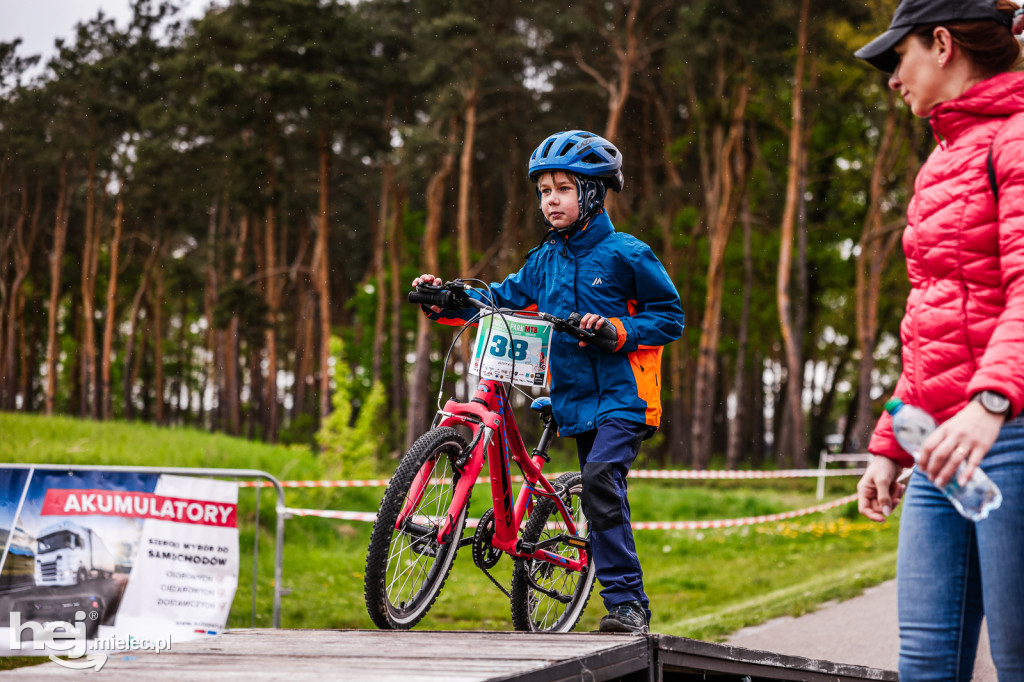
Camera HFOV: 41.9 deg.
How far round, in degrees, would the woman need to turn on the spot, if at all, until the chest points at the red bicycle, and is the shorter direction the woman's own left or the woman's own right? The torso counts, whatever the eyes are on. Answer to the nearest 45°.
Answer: approximately 90° to the woman's own right

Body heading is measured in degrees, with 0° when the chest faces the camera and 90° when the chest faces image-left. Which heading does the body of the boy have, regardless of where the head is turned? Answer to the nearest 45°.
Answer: approximately 45°

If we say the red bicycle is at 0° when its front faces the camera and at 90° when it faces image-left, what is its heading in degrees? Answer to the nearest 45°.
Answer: approximately 45°

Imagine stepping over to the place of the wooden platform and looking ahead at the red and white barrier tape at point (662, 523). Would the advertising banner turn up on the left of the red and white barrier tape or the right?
left

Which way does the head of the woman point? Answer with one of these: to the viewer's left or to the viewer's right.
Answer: to the viewer's left

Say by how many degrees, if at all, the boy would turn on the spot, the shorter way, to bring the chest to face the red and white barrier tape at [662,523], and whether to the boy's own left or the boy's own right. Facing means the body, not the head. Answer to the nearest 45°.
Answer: approximately 135° to the boy's own right
